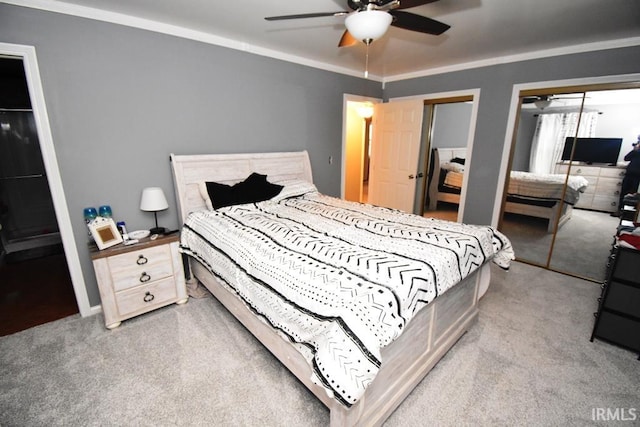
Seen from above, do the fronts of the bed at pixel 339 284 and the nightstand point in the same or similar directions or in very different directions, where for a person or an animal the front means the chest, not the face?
same or similar directions

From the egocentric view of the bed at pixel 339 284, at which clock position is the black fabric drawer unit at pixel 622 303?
The black fabric drawer unit is roughly at 10 o'clock from the bed.

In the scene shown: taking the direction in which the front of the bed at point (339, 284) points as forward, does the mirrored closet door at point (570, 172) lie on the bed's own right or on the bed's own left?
on the bed's own left

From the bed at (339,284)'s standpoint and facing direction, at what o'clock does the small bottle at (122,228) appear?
The small bottle is roughly at 5 o'clock from the bed.

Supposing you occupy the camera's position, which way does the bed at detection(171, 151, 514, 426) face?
facing the viewer and to the right of the viewer

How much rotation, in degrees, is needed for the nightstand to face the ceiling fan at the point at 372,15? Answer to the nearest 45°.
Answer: approximately 45° to its left

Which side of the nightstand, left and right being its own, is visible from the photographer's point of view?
front

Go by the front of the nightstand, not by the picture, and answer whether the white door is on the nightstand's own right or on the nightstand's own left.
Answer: on the nightstand's own left

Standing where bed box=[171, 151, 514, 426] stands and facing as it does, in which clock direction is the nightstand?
The nightstand is roughly at 5 o'clock from the bed.

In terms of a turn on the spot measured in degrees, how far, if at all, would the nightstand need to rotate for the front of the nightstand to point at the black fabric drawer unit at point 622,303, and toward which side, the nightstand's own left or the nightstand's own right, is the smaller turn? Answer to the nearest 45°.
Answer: approximately 45° to the nightstand's own left

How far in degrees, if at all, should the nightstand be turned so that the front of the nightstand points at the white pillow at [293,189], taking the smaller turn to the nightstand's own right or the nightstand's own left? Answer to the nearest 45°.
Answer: approximately 90° to the nightstand's own left
